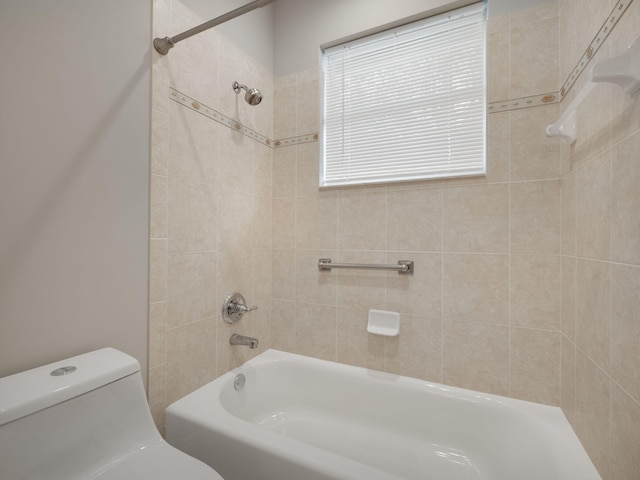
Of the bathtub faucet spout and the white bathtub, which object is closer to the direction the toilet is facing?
the white bathtub

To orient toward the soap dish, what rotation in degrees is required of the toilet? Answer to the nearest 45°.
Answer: approximately 45° to its left

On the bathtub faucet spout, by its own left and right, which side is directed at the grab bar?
front

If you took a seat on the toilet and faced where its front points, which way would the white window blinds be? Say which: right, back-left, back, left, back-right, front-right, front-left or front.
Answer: front-left

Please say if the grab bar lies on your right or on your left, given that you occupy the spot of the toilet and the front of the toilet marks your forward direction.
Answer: on your left

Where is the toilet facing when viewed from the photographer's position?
facing the viewer and to the right of the viewer

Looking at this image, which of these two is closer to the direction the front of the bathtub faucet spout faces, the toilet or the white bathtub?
the white bathtub

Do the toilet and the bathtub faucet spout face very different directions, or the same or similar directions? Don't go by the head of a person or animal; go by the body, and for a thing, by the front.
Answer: same or similar directions

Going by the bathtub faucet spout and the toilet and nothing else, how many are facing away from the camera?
0

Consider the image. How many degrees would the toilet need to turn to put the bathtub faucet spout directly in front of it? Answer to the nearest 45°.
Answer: approximately 90° to its left

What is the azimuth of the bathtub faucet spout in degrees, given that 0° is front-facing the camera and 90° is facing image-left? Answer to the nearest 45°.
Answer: approximately 270°
